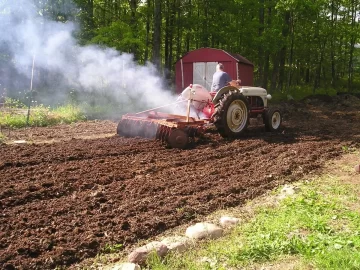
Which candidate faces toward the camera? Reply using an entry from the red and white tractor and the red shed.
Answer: the red shed

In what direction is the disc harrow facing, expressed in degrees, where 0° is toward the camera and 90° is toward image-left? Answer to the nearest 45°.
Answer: approximately 225°

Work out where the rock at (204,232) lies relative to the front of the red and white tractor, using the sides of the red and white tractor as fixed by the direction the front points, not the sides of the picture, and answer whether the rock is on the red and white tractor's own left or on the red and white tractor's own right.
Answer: on the red and white tractor's own right

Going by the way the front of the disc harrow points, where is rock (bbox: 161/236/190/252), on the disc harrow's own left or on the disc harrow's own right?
on the disc harrow's own right

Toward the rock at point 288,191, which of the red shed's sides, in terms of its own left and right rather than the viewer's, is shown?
front

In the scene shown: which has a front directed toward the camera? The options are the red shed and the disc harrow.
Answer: the red shed

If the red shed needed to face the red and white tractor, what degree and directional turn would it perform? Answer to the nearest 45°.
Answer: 0° — it already faces it

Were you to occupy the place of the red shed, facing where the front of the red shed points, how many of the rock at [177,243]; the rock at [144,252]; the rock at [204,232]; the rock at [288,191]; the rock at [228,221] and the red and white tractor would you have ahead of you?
6

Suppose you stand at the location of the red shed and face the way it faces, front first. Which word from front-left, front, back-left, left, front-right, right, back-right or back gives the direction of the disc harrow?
front

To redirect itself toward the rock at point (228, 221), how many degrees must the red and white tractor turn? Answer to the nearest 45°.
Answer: approximately 135° to its right

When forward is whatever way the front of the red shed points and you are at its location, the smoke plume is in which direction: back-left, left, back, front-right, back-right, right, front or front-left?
front-right

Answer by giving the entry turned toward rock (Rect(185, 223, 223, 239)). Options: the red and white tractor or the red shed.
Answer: the red shed

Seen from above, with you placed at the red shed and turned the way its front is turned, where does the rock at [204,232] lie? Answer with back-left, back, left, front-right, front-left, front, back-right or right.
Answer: front

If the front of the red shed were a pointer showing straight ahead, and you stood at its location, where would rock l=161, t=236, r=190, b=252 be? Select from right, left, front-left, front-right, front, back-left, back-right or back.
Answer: front

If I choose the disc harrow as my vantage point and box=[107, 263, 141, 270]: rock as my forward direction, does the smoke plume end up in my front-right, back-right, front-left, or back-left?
back-right

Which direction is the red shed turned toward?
toward the camera

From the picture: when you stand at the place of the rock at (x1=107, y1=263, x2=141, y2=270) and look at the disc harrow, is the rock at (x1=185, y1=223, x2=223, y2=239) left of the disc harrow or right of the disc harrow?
right

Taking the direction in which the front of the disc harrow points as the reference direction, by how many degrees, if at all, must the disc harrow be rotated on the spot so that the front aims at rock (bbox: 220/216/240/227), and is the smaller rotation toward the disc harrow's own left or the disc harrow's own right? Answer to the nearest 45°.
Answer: approximately 135° to the disc harrow's own right

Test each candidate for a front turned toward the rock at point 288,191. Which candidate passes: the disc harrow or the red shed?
the red shed
